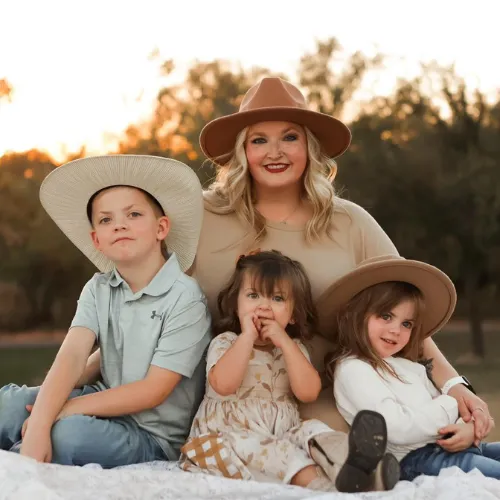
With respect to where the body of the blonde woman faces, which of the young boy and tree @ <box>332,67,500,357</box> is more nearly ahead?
the young boy

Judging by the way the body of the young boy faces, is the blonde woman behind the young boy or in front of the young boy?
behind

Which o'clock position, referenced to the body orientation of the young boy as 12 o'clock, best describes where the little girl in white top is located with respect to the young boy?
The little girl in white top is roughly at 8 o'clock from the young boy.

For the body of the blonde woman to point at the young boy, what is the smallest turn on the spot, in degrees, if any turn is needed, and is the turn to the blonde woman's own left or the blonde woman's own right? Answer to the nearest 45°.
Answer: approximately 45° to the blonde woman's own right

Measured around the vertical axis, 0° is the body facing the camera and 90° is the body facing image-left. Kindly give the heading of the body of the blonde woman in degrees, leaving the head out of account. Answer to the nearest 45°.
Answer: approximately 0°

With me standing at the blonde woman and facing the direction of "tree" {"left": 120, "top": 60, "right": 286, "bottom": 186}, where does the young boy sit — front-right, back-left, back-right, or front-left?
back-left

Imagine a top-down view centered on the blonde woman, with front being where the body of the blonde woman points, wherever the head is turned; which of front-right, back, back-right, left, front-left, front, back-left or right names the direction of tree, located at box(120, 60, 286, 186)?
back

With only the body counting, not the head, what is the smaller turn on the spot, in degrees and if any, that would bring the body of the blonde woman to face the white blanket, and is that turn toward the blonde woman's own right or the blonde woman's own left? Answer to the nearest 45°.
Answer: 0° — they already face it

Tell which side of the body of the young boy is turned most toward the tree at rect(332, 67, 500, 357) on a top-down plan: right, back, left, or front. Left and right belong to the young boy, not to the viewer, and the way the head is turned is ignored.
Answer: back

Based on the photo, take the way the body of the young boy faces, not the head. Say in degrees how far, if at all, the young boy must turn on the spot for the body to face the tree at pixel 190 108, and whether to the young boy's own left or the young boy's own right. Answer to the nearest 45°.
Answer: approximately 135° to the young boy's own right

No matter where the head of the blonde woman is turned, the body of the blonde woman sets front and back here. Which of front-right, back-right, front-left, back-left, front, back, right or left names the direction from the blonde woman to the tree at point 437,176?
back

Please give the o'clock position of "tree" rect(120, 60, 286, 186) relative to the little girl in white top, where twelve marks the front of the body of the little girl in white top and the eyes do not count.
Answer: The tree is roughly at 7 o'clock from the little girl in white top.
